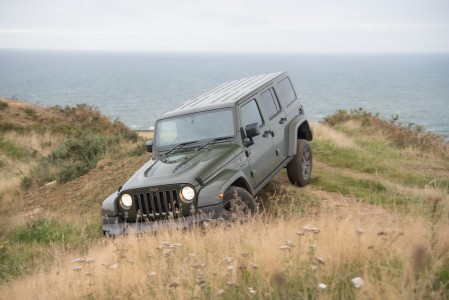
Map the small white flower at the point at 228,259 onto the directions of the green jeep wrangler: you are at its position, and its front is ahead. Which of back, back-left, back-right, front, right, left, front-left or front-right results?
front-left

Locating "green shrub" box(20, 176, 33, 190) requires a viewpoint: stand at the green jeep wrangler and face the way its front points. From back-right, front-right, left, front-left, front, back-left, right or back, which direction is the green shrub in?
right

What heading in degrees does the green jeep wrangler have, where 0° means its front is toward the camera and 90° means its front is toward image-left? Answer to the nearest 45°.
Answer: approximately 45°

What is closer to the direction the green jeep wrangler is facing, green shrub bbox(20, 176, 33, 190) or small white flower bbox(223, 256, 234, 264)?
the small white flower
